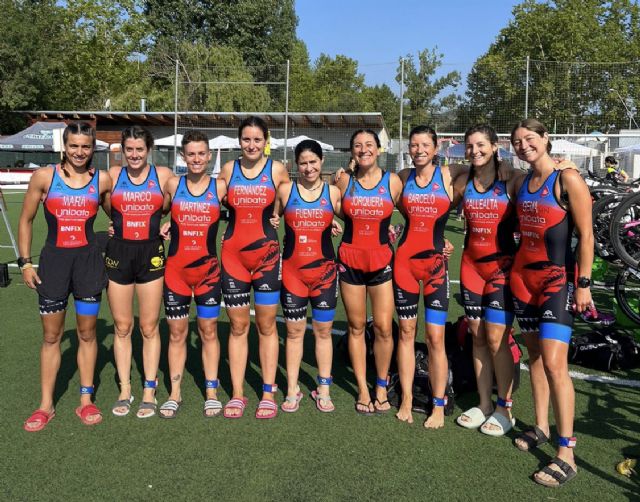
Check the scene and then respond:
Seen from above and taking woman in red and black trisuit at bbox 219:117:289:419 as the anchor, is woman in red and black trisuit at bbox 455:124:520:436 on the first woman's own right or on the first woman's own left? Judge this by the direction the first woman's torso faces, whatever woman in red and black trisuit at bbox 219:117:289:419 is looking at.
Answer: on the first woman's own left

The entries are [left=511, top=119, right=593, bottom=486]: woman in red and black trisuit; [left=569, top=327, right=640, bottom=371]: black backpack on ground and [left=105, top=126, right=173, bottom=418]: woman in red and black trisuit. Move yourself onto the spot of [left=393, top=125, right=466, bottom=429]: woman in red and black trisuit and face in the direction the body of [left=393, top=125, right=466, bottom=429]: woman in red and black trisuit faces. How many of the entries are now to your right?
1

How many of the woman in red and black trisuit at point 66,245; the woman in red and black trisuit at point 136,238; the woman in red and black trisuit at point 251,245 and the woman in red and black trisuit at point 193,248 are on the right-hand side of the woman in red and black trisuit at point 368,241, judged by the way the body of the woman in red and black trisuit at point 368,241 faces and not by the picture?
4

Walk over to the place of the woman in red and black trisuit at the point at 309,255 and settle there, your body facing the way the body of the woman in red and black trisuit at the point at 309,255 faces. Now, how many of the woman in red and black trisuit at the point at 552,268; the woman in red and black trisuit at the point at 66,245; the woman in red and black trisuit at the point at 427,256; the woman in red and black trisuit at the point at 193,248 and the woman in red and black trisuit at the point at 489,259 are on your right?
2

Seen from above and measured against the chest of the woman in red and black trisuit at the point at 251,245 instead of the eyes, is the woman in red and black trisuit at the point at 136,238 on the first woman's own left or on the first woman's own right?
on the first woman's own right

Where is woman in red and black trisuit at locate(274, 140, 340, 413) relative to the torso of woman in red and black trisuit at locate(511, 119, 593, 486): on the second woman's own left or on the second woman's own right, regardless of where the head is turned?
on the second woman's own right

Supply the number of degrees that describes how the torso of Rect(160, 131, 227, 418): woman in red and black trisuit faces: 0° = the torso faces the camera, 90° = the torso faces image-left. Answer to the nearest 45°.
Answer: approximately 0°
